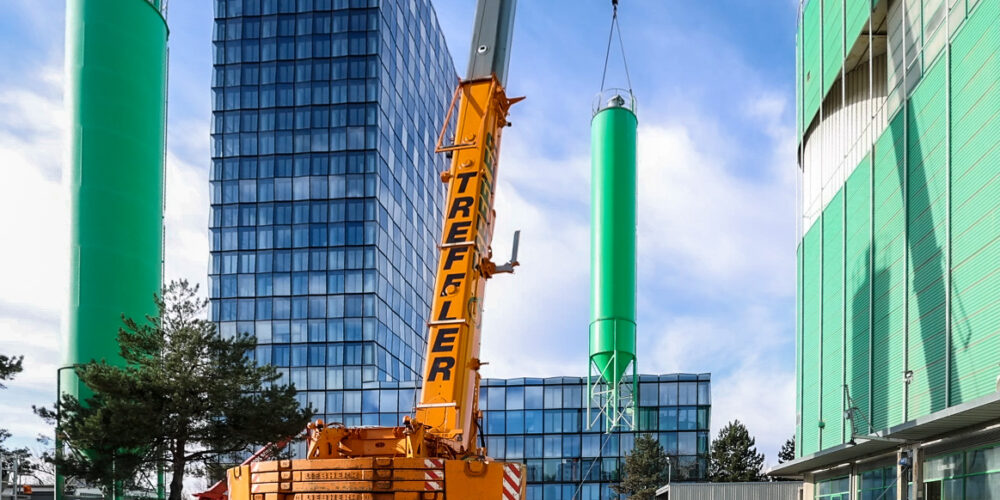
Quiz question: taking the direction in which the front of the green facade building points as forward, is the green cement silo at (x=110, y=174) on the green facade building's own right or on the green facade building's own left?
on the green facade building's own right

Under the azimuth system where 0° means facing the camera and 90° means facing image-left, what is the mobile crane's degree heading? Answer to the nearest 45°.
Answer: approximately 225°

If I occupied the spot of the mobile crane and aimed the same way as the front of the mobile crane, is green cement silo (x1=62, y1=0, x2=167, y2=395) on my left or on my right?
on my left

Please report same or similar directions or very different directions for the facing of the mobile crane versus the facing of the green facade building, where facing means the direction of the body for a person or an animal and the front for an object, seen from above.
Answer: very different directions

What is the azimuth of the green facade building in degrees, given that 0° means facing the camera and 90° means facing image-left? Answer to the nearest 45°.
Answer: approximately 45°
